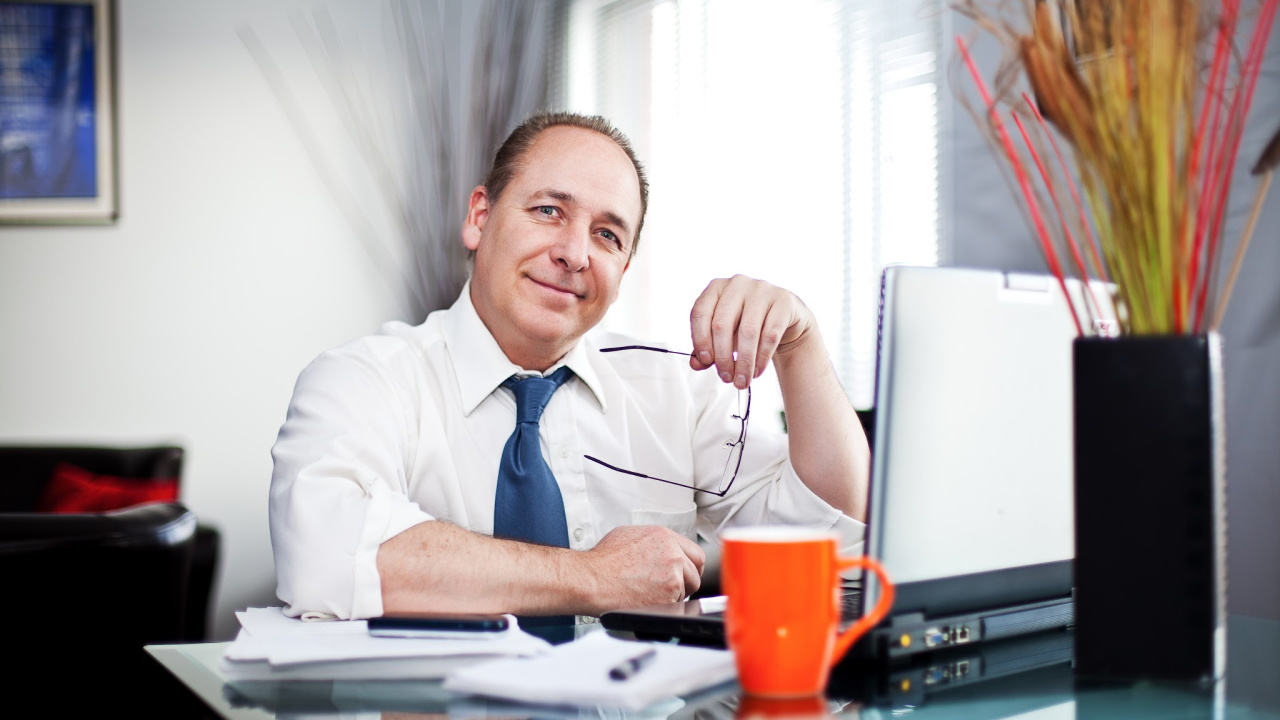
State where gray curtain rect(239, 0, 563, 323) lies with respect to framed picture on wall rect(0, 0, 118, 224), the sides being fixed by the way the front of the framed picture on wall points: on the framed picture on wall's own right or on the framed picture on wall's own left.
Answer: on the framed picture on wall's own left

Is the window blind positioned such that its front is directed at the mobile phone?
yes

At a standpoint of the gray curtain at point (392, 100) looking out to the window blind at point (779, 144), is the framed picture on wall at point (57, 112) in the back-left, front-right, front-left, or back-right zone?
back-right

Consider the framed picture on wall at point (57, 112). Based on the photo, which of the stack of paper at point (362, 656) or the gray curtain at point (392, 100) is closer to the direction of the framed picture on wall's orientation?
the stack of paper

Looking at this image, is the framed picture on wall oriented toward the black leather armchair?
yes

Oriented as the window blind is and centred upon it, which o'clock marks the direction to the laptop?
The laptop is roughly at 12 o'clock from the window blind.
